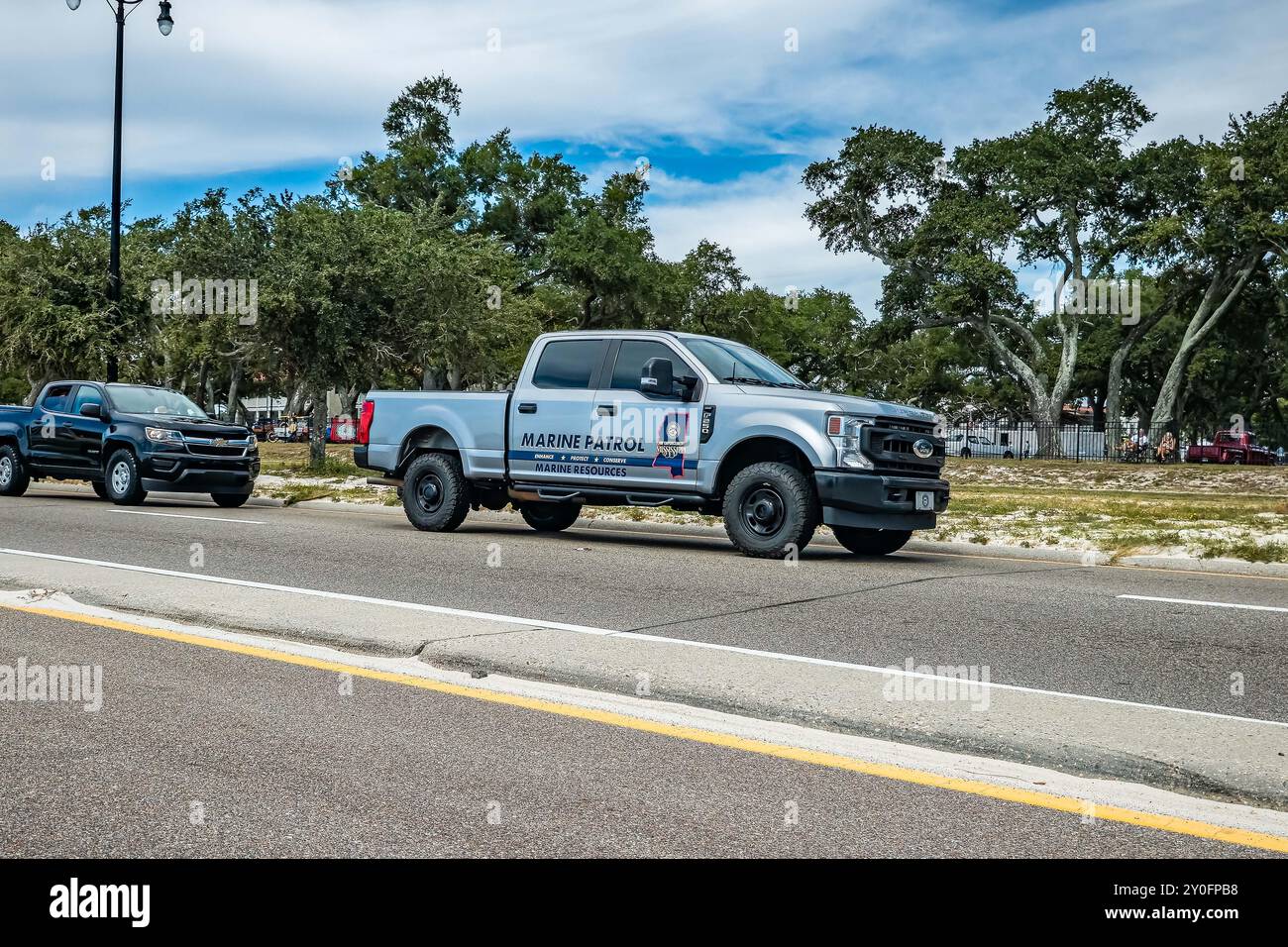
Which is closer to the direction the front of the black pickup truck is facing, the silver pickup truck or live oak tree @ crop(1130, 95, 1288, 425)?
the silver pickup truck

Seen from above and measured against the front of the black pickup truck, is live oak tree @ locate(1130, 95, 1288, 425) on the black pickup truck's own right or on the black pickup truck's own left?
on the black pickup truck's own left

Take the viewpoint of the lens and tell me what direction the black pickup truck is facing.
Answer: facing the viewer and to the right of the viewer

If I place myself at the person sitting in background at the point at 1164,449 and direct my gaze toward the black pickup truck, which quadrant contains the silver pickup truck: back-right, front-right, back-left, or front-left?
front-left

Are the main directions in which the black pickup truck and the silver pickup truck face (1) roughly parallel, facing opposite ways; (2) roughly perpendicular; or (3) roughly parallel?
roughly parallel

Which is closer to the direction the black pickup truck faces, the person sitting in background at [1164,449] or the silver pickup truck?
the silver pickup truck

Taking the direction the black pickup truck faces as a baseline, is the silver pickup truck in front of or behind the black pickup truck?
in front

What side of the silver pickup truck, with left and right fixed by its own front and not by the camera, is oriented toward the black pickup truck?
back

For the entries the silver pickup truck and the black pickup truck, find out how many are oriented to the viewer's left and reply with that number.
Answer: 0

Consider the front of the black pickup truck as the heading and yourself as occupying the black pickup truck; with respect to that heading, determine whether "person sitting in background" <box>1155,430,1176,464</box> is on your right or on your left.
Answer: on your left

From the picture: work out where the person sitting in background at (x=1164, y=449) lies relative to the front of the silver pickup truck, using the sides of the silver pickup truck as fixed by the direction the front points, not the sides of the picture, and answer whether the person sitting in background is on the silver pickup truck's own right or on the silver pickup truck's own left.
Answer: on the silver pickup truck's own left
